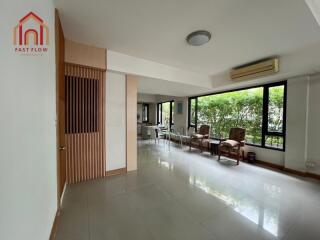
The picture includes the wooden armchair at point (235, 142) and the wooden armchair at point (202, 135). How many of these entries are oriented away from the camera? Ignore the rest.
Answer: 0

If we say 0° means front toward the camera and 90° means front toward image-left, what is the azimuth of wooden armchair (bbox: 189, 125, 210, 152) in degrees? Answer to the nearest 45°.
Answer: approximately 45°

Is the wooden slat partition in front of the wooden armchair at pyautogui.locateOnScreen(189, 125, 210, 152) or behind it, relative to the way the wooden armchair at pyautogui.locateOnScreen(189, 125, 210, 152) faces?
in front

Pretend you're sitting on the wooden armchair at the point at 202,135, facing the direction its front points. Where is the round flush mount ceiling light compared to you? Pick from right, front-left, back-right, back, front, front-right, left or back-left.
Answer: front-left

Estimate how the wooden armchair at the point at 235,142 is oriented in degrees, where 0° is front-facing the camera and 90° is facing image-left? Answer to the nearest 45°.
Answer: approximately 45°

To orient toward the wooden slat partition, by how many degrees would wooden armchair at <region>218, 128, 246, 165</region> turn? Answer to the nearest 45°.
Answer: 0° — it already faces it

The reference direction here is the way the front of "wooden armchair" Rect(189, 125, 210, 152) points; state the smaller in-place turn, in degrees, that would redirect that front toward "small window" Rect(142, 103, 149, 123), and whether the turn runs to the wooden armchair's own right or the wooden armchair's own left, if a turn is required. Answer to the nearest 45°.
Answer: approximately 90° to the wooden armchair's own right

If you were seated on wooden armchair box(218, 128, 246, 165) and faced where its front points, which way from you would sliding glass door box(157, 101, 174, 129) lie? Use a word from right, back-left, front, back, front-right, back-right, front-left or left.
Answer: right

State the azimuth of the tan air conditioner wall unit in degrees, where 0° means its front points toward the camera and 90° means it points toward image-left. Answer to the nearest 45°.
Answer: approximately 45°

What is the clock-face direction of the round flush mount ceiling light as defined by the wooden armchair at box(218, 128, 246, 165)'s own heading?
The round flush mount ceiling light is roughly at 11 o'clock from the wooden armchair.

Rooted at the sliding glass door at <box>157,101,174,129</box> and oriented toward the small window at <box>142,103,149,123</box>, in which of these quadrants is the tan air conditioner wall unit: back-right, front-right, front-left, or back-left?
back-left
